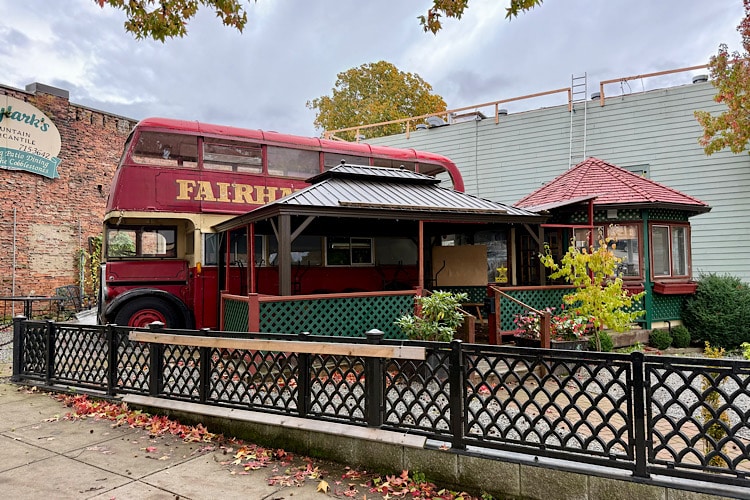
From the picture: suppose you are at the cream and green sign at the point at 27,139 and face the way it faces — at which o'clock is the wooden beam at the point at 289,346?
The wooden beam is roughly at 1 o'clock from the cream and green sign.

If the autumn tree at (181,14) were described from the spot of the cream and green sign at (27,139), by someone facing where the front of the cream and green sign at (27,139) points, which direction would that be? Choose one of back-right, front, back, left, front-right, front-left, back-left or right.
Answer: front-right

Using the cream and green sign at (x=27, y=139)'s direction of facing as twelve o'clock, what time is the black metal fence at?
The black metal fence is roughly at 1 o'clock from the cream and green sign.

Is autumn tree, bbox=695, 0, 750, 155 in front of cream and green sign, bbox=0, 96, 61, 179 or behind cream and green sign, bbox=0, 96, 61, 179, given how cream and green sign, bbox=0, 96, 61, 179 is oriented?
in front

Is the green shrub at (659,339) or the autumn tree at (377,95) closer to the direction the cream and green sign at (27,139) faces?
the green shrub

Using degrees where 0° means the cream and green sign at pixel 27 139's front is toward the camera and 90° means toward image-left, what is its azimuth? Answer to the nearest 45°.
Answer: approximately 315°
